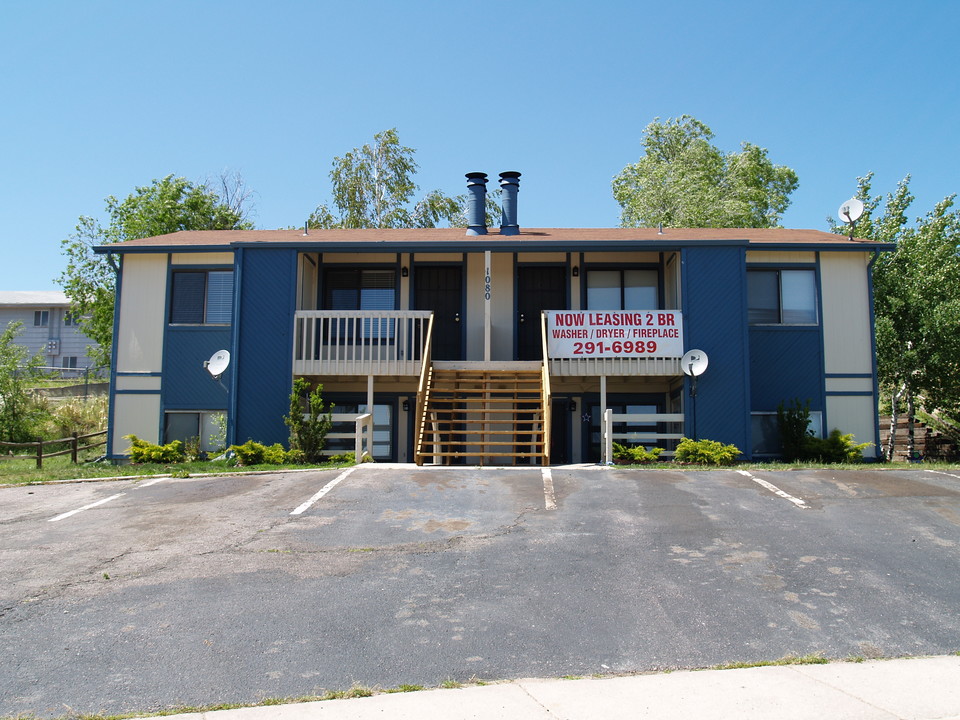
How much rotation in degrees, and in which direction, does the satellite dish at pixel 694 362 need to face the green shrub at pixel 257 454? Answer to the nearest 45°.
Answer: approximately 45° to its right

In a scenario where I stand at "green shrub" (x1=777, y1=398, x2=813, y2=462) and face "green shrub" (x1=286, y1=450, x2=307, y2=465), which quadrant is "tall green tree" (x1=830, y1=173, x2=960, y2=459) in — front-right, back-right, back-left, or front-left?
back-right

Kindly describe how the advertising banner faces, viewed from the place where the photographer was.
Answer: facing the viewer

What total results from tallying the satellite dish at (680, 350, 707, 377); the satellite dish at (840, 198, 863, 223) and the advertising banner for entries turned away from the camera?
0

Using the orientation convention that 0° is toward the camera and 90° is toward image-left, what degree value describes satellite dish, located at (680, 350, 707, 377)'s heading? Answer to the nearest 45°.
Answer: approximately 45°

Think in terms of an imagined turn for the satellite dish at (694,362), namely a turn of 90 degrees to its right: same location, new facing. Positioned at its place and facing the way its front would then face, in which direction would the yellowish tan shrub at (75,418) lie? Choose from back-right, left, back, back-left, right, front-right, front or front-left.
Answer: front-left

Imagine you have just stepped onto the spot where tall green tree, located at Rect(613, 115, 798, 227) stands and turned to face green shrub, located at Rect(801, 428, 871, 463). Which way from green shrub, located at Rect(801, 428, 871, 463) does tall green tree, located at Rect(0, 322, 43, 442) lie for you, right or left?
right

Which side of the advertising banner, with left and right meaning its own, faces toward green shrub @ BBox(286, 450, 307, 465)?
right

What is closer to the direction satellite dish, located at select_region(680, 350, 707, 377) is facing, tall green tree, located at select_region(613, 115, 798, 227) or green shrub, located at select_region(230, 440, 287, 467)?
the green shrub

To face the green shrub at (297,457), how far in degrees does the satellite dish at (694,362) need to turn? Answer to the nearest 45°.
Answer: approximately 45° to its right

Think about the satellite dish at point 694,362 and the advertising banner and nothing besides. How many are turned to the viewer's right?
0

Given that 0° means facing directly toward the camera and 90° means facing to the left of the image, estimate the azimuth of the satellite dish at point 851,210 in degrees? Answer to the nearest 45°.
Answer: approximately 45°
